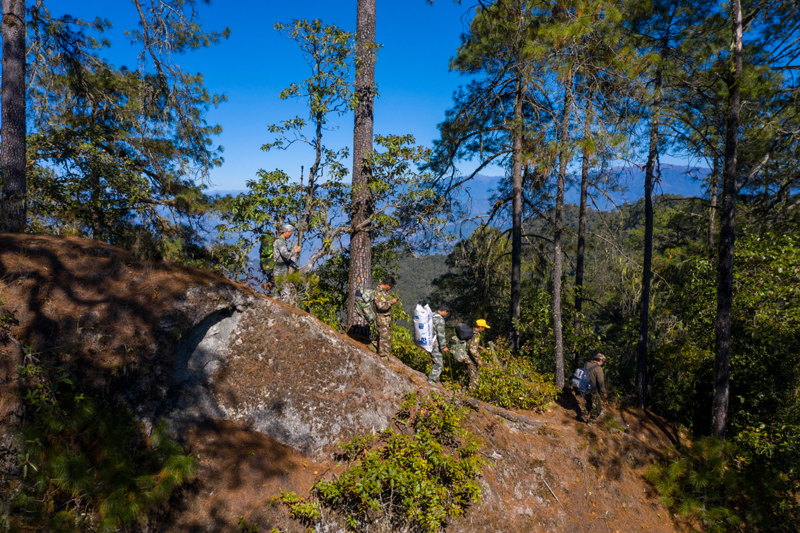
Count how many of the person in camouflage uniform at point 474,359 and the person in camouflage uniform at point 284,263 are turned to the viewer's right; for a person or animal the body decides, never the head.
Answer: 2

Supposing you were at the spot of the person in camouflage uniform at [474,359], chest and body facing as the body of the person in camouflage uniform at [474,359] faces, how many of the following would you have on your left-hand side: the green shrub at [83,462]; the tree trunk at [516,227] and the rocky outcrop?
1

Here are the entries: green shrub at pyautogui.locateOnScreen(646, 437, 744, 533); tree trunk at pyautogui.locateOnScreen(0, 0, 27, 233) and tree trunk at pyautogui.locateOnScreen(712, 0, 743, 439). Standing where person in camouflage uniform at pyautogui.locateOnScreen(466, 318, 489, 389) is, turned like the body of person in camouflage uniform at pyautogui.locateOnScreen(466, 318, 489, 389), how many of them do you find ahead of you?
2

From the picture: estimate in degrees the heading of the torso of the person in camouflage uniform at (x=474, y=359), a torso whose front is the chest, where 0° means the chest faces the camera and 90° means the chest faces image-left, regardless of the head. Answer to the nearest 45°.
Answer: approximately 270°

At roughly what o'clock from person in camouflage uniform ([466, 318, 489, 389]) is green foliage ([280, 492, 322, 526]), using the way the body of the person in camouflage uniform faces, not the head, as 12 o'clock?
The green foliage is roughly at 4 o'clock from the person in camouflage uniform.

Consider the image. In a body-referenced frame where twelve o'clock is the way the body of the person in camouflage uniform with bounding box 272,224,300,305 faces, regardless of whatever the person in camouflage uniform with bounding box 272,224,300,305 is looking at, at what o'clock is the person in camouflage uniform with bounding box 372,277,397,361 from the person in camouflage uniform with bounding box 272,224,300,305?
the person in camouflage uniform with bounding box 372,277,397,361 is roughly at 1 o'clock from the person in camouflage uniform with bounding box 272,224,300,305.

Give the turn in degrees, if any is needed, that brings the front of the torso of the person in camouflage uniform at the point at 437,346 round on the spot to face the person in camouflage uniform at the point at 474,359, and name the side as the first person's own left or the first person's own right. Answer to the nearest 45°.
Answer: approximately 45° to the first person's own left

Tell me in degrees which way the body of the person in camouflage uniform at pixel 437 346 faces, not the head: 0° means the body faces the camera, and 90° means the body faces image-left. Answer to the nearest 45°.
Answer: approximately 270°

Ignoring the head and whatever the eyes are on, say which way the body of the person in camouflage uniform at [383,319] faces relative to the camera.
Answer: to the viewer's right

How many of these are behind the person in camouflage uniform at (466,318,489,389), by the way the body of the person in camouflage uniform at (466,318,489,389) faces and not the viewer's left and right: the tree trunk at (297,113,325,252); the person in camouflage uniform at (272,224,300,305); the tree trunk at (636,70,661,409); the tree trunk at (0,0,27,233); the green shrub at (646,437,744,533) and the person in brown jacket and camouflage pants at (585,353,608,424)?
3

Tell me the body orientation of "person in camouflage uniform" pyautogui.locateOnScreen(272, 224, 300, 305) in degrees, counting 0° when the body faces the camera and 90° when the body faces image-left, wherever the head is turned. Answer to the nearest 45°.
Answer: approximately 270°

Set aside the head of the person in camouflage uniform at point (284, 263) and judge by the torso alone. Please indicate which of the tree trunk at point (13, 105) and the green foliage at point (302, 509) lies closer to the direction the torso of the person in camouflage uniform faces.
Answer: the green foliage

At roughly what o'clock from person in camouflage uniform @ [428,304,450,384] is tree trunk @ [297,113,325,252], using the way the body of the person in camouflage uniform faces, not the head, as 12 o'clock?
The tree trunk is roughly at 7 o'clock from the person in camouflage uniform.

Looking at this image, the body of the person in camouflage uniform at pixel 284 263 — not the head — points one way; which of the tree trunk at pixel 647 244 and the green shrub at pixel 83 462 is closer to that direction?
the tree trunk
